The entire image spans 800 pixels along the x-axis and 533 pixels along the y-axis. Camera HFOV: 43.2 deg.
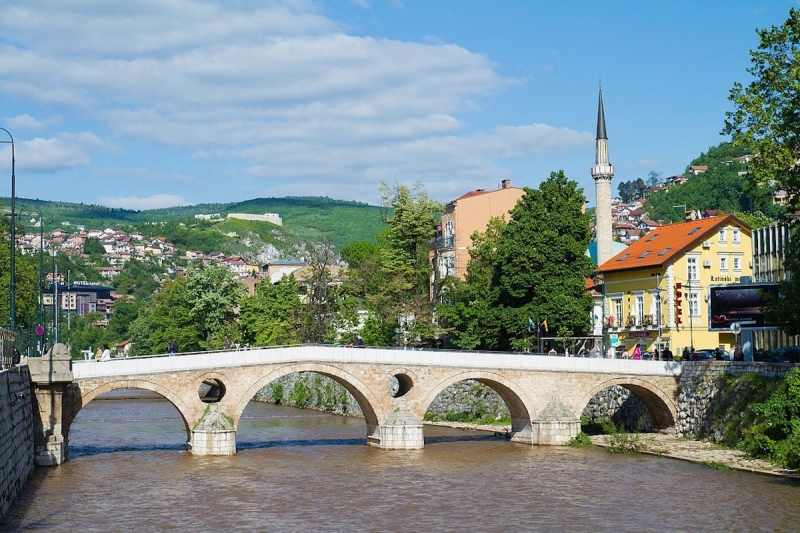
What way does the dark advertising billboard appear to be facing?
toward the camera

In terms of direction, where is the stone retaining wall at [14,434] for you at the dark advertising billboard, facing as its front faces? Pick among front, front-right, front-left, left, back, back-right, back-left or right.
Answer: front-right

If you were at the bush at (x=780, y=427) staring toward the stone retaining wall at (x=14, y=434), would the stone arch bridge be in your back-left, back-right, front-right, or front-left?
front-right

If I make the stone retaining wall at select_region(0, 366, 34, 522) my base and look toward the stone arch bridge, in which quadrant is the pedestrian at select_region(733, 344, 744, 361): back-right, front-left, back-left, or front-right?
front-right

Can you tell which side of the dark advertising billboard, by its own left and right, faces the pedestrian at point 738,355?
front
